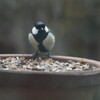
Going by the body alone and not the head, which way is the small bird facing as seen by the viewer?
toward the camera
